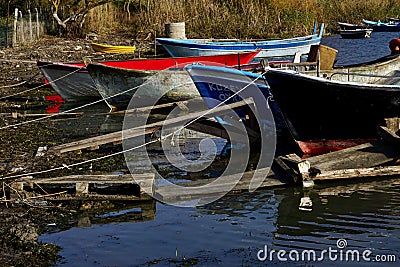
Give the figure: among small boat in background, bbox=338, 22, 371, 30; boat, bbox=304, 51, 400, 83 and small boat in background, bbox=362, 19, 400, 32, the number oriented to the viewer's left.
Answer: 3

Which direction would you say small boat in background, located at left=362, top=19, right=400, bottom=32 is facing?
to the viewer's left

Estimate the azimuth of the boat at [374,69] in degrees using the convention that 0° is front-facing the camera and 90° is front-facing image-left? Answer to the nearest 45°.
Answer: approximately 90°

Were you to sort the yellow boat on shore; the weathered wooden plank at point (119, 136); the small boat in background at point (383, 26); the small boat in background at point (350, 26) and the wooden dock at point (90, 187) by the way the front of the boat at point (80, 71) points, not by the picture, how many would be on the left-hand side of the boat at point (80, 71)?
2

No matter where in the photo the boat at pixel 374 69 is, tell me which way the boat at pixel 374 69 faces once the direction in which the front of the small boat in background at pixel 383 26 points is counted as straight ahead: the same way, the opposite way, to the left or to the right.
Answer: the same way

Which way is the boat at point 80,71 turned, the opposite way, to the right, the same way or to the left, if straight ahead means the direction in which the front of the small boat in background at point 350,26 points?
the same way

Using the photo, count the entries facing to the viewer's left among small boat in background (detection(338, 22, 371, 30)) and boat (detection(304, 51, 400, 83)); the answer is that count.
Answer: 2

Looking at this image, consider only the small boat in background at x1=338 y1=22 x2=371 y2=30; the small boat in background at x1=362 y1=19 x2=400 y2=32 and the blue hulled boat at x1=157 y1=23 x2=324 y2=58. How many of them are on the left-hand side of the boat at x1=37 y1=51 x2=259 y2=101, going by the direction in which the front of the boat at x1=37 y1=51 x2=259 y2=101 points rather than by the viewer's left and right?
0

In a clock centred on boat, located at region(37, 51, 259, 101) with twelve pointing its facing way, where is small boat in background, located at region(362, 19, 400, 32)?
The small boat in background is roughly at 4 o'clock from the boat.

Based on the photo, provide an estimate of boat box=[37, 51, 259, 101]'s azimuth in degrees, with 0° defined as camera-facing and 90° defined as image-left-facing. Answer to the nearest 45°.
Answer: approximately 90°

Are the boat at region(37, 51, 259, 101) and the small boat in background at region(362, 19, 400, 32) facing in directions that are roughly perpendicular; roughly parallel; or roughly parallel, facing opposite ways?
roughly parallel

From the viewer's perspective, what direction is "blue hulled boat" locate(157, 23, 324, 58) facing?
to the viewer's right

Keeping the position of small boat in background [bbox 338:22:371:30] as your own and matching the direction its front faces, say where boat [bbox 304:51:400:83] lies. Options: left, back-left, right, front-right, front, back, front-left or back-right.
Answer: left

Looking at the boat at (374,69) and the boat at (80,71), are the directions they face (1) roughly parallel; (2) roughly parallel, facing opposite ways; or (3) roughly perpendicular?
roughly parallel

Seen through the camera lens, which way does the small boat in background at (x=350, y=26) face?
facing to the left of the viewer
